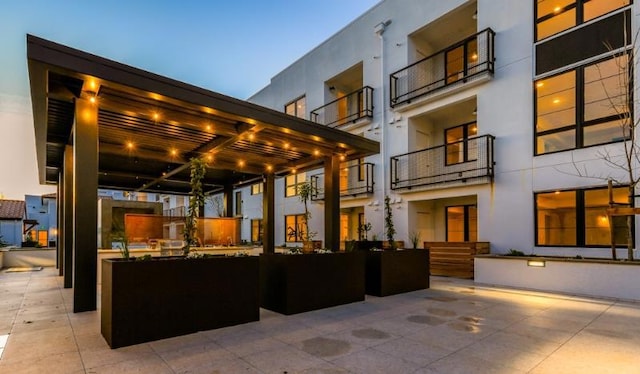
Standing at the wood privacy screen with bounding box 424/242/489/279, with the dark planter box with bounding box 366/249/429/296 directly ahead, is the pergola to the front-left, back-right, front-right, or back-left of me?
front-right

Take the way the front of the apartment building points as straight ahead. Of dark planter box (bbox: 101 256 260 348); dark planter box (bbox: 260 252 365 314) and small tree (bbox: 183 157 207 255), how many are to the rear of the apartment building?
0

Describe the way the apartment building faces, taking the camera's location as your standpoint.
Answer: facing the viewer and to the left of the viewer

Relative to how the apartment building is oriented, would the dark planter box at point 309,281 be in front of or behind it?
in front

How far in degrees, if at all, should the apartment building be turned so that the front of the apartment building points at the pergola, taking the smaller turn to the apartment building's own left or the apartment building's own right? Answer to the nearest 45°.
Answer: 0° — it already faces it
